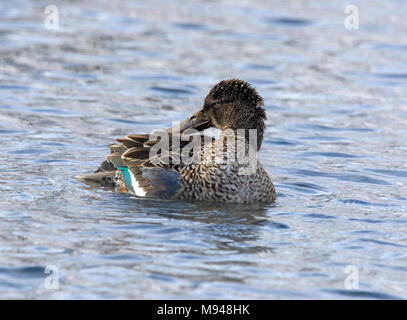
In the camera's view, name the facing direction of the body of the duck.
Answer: to the viewer's right
